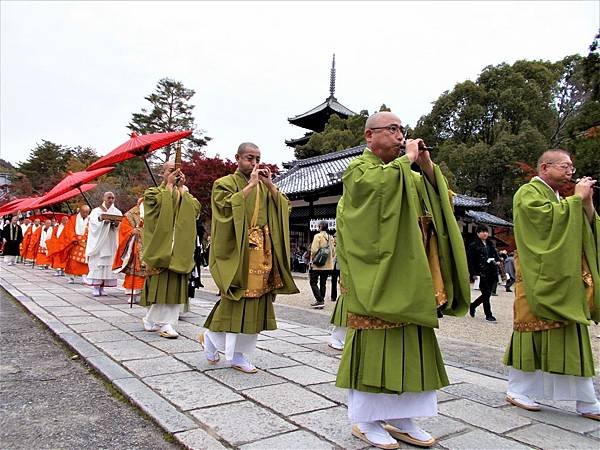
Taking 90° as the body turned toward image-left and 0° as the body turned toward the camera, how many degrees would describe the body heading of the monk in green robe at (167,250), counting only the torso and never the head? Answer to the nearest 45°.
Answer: approximately 315°

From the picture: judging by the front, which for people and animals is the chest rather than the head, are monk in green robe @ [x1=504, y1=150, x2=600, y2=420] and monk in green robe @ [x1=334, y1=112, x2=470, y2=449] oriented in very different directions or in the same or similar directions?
same or similar directions

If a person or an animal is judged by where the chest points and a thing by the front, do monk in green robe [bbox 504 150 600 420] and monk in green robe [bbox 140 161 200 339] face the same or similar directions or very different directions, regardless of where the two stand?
same or similar directions

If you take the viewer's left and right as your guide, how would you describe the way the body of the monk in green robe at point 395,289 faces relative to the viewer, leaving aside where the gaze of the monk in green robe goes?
facing the viewer and to the right of the viewer

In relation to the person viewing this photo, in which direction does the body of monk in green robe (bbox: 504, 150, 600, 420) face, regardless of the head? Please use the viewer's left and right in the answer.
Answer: facing to the right of the viewer

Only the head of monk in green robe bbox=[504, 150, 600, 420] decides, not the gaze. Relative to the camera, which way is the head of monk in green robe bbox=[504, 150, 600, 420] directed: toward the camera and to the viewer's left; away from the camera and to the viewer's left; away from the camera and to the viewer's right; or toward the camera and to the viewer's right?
toward the camera and to the viewer's right

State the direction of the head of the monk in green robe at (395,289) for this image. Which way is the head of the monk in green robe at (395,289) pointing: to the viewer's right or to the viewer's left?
to the viewer's right

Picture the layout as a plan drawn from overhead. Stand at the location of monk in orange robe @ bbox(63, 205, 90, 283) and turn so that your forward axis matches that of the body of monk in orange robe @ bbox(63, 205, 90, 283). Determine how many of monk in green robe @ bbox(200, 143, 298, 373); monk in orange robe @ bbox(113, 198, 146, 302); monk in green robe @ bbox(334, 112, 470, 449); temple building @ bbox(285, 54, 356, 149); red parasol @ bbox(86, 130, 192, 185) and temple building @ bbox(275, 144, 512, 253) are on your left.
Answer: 2

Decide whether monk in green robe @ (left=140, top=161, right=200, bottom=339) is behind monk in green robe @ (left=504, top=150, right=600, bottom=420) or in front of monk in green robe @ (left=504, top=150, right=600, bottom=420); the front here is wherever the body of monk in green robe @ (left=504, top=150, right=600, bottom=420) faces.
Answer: behind

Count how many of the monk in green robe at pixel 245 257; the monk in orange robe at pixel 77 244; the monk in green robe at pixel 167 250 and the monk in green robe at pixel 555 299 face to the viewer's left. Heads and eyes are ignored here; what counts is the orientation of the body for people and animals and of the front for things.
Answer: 0

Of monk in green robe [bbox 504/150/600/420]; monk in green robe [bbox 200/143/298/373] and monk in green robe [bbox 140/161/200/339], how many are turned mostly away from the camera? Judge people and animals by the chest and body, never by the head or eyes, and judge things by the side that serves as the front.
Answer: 0

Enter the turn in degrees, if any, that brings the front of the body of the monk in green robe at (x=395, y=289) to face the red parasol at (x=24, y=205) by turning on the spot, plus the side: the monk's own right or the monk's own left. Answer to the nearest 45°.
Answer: approximately 180°

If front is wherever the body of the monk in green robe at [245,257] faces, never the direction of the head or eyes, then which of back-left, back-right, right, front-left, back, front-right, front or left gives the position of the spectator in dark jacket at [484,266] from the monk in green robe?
left
